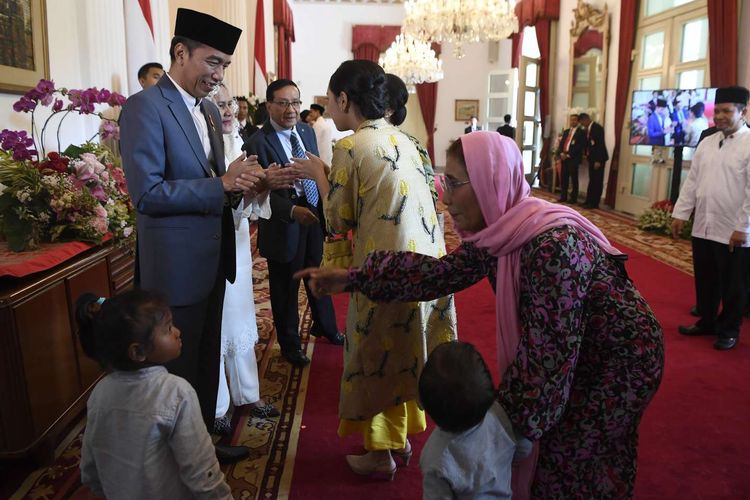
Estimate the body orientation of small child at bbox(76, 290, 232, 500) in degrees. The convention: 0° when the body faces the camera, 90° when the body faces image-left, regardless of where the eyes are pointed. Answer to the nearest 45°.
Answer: approximately 225°

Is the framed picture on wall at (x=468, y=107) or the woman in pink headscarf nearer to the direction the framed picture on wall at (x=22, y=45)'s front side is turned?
the woman in pink headscarf

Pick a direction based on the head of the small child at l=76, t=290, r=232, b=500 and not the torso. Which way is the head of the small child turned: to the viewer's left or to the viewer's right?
to the viewer's right

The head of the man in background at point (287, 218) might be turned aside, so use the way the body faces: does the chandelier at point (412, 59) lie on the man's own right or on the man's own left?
on the man's own left

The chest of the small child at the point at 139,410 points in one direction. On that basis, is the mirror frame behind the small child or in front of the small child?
in front

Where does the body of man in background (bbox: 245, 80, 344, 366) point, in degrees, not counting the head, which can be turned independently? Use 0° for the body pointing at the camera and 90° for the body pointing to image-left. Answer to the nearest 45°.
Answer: approximately 315°

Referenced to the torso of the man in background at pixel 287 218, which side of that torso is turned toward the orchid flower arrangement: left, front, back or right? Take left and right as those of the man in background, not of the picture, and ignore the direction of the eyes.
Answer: right

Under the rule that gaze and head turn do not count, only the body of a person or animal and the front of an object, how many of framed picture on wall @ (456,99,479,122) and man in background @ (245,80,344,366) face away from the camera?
0

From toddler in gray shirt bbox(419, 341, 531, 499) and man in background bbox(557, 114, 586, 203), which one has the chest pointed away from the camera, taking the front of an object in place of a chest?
the toddler in gray shirt
